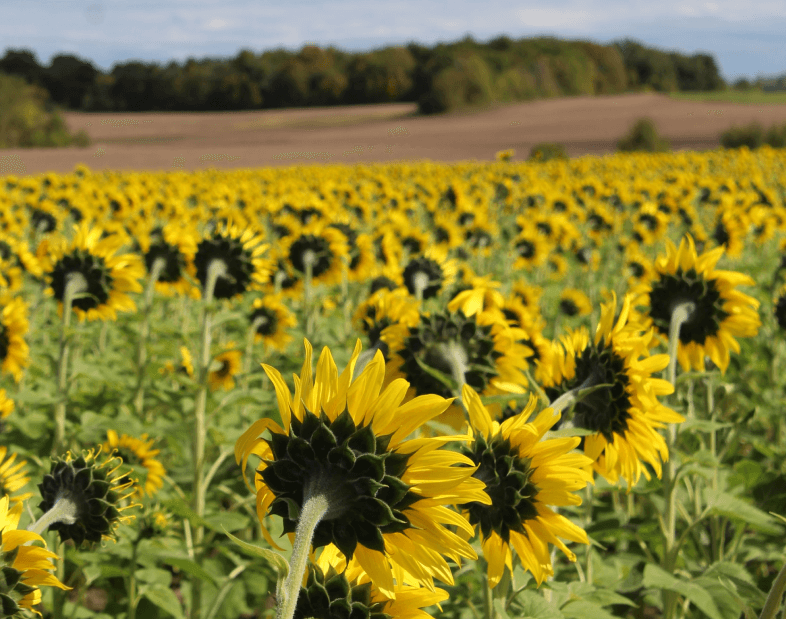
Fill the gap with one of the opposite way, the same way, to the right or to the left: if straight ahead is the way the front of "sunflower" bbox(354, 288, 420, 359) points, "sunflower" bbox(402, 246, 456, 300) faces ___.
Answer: the same way

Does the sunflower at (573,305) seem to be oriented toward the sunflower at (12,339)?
no

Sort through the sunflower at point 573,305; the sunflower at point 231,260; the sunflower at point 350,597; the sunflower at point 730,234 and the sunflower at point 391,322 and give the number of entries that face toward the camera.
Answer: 0

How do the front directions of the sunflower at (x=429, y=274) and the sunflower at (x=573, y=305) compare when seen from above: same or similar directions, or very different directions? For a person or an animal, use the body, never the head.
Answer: same or similar directions

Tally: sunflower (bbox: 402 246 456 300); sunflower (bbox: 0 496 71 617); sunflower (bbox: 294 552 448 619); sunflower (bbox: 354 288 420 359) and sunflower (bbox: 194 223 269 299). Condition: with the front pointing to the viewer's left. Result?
0

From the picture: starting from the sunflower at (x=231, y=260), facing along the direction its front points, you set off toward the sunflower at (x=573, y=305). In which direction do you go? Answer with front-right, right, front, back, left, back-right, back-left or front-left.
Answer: front

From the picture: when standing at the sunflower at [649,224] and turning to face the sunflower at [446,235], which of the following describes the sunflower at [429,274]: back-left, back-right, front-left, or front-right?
front-left

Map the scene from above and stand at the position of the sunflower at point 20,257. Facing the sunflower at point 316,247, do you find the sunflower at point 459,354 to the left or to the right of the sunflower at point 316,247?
right

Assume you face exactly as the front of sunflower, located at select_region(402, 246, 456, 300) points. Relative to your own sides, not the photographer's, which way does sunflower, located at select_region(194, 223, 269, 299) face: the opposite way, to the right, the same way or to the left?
the same way

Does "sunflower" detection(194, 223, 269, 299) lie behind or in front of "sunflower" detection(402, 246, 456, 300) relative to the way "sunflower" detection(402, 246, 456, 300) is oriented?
behind

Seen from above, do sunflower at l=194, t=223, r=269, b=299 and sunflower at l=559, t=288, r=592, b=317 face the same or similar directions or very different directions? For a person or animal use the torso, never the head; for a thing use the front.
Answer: same or similar directions

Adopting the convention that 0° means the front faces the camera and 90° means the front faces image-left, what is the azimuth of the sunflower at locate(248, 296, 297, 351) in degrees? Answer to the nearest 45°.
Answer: approximately 225°

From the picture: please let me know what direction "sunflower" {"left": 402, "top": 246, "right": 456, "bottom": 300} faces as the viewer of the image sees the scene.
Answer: facing away from the viewer and to the right of the viewer

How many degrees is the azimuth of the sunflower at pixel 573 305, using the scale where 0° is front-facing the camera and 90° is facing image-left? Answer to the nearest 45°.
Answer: approximately 225°

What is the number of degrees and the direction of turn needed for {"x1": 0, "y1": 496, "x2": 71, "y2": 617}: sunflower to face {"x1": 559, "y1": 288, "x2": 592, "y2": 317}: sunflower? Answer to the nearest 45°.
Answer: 0° — it already faces it

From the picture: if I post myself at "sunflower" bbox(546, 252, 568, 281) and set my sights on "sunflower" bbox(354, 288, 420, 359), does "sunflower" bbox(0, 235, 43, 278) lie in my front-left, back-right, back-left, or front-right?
front-right

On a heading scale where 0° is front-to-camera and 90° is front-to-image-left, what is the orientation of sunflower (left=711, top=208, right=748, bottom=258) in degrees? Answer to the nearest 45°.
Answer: approximately 225°

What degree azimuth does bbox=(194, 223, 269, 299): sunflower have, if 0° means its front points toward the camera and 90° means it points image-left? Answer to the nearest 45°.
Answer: approximately 225°
